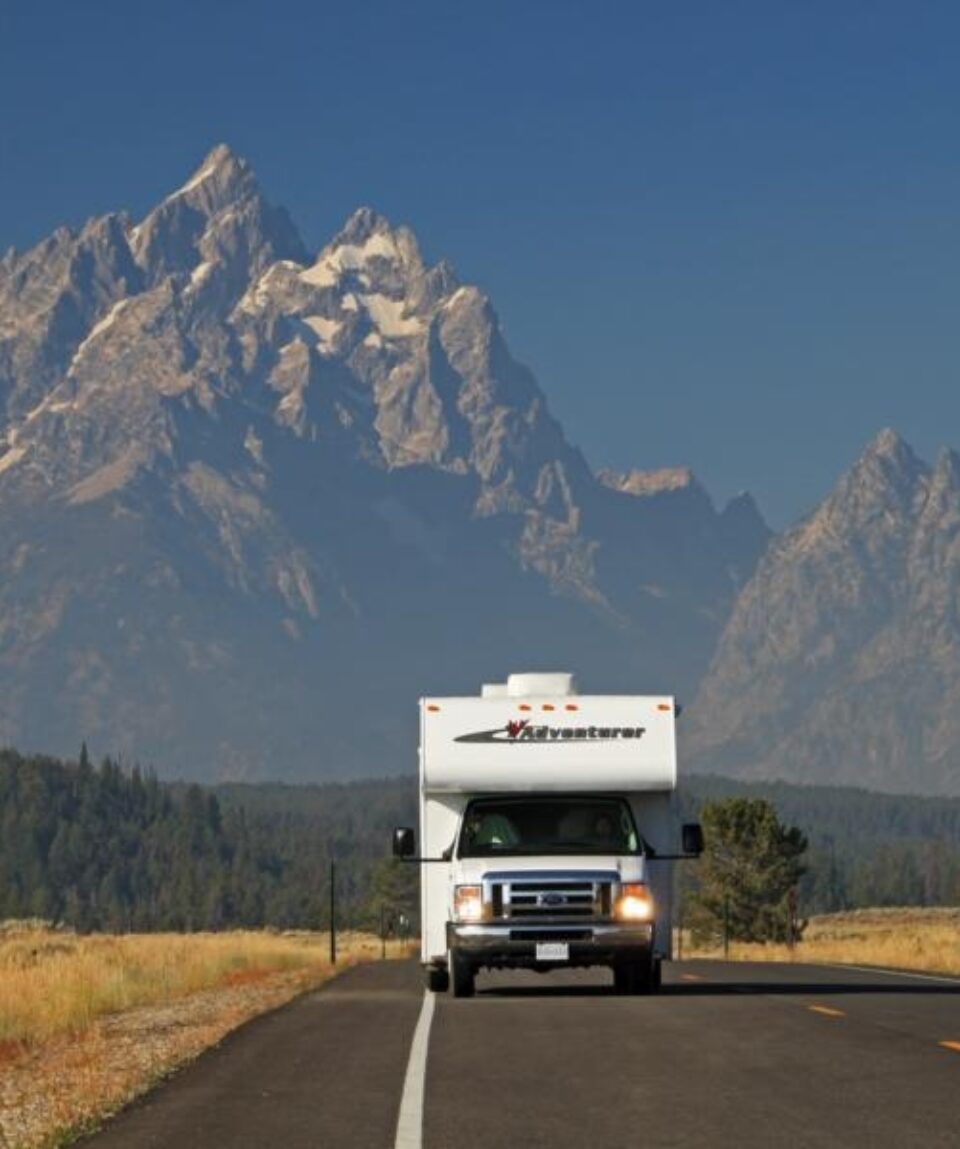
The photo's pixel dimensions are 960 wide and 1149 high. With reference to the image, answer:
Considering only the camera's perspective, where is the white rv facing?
facing the viewer
